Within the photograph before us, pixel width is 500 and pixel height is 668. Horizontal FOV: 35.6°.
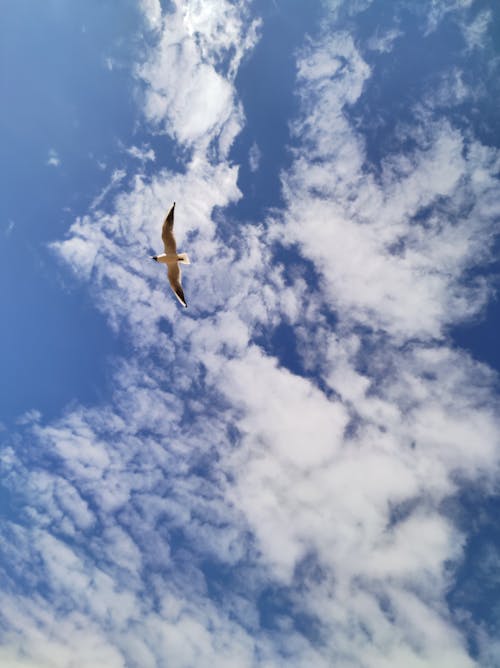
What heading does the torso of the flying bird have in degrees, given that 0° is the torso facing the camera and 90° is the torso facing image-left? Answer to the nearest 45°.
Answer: approximately 90°
